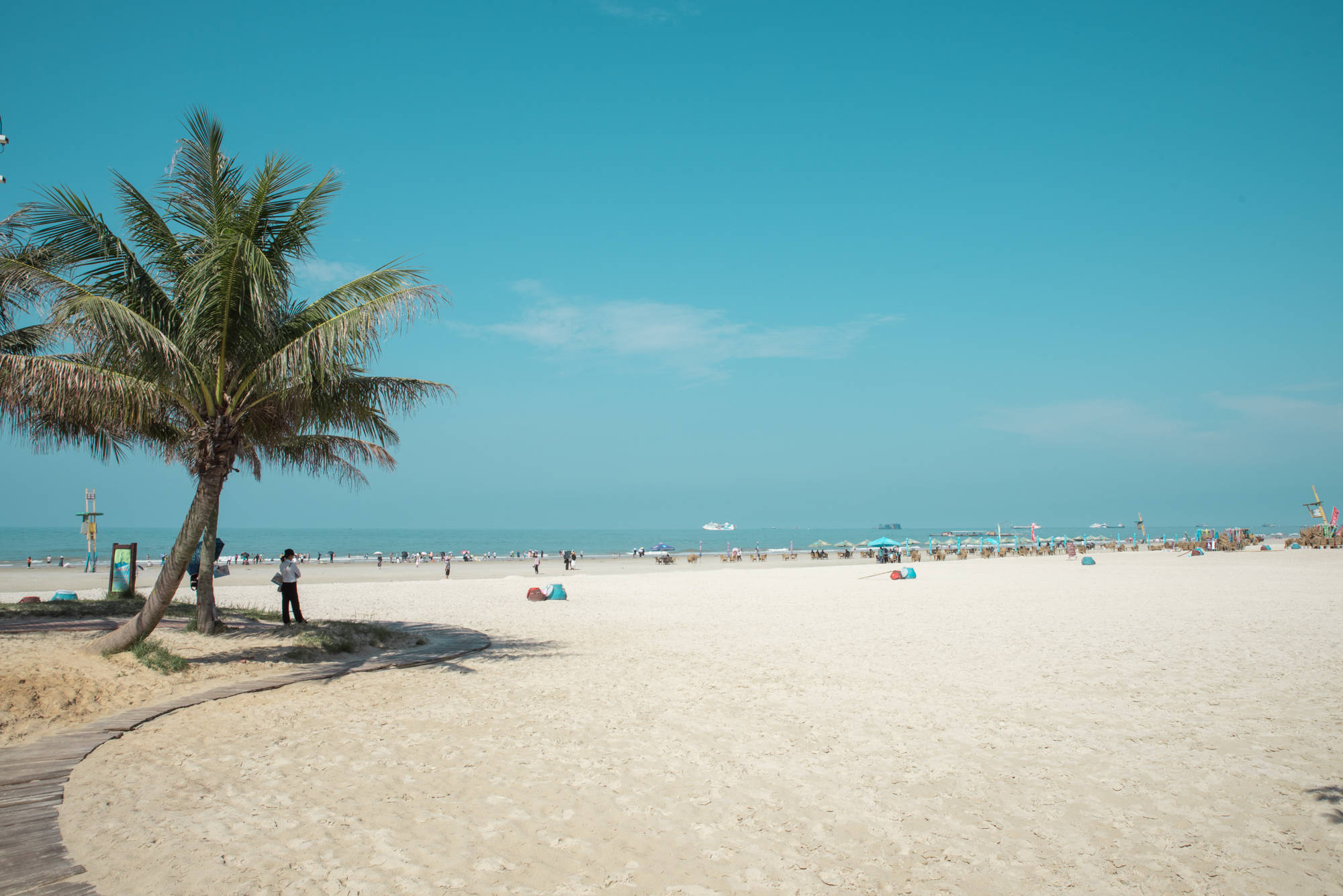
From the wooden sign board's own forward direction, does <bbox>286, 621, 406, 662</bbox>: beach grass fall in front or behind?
in front

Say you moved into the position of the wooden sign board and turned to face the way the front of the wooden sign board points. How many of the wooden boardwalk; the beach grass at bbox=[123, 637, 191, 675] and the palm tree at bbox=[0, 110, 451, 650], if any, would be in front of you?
3

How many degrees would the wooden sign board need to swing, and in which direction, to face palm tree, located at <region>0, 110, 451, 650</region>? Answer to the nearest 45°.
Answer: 0° — it already faces it

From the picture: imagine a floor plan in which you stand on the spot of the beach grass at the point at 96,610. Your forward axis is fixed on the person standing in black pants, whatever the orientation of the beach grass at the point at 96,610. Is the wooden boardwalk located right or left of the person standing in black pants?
right

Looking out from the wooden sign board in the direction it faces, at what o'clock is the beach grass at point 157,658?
The beach grass is roughly at 12 o'clock from the wooden sign board.

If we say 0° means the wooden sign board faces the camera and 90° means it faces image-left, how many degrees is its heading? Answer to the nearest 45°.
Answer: approximately 0°

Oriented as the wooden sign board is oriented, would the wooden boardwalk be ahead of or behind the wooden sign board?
ahead
